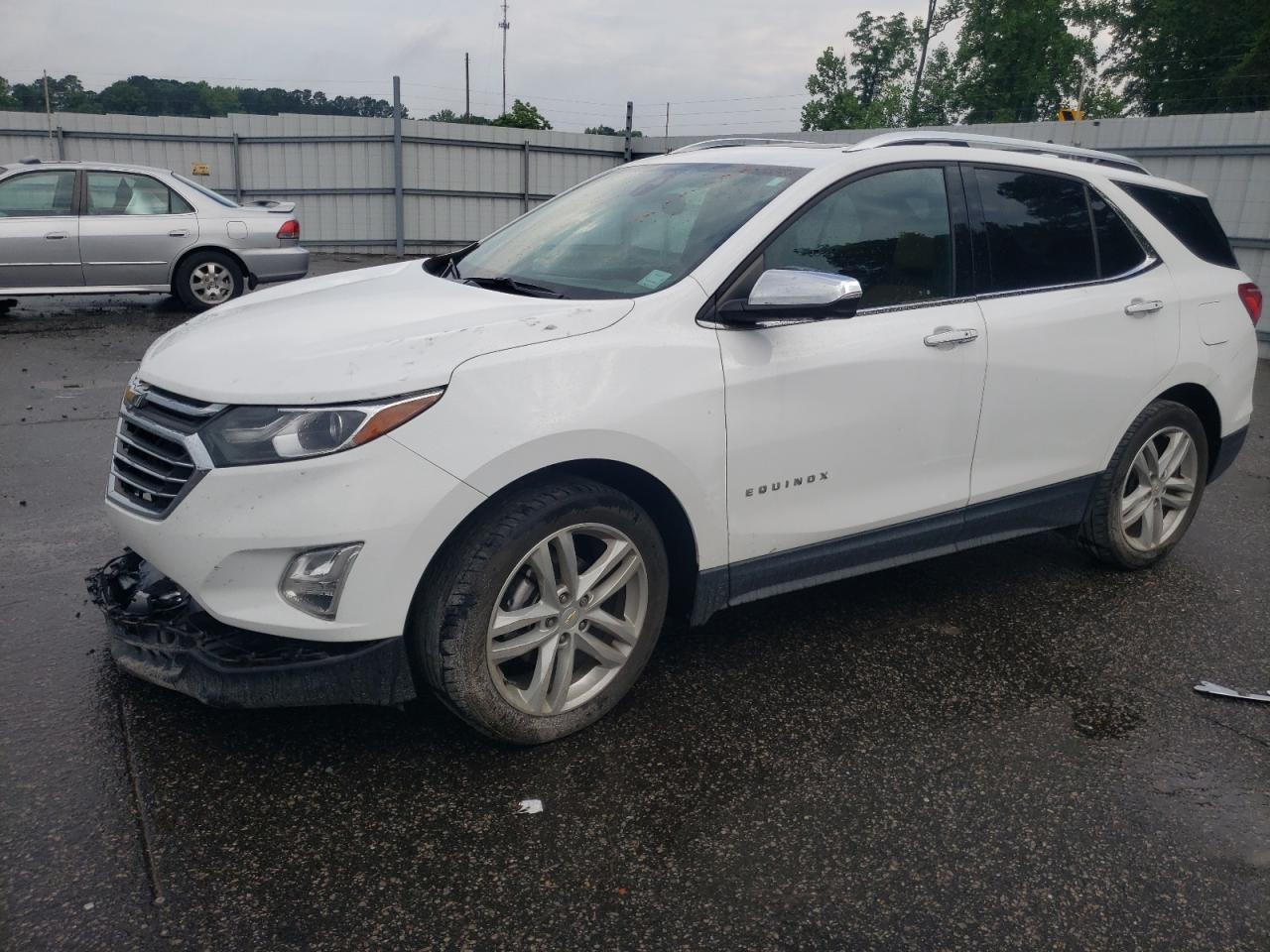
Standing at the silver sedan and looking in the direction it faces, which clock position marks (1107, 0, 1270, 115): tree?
The tree is roughly at 5 o'clock from the silver sedan.

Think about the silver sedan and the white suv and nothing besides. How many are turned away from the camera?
0

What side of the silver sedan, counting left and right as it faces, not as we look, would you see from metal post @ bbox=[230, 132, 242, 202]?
right

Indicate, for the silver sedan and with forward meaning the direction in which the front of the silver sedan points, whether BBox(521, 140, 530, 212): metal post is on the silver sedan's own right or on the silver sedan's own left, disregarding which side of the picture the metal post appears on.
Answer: on the silver sedan's own right

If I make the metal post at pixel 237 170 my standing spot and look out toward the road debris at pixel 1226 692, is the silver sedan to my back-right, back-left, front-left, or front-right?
front-right

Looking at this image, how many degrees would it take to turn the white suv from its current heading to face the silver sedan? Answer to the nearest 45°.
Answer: approximately 90° to its right

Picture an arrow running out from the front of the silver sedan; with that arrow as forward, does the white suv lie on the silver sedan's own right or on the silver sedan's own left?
on the silver sedan's own left

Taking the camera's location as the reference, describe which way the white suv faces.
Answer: facing the viewer and to the left of the viewer

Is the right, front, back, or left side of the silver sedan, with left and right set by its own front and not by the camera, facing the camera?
left
